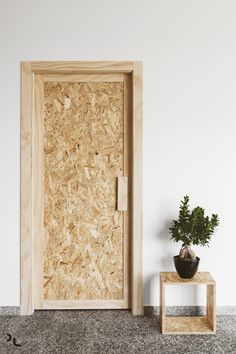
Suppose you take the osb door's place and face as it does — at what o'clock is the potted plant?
The potted plant is roughly at 10 o'clock from the osb door.

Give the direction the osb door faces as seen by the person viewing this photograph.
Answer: facing the viewer

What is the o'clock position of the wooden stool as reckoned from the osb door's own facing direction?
The wooden stool is roughly at 10 o'clock from the osb door.
